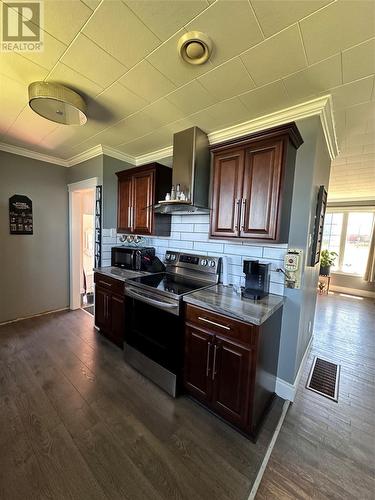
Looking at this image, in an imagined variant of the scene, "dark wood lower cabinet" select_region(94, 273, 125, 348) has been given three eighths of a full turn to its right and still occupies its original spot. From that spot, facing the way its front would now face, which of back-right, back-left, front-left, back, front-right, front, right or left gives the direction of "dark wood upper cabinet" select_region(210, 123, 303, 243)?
back-right

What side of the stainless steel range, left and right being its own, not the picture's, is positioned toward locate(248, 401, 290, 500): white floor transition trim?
left

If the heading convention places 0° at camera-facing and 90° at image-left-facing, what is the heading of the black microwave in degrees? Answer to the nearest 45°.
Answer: approximately 45°

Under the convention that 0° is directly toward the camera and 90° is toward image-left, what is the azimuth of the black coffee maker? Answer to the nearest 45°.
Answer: approximately 45°

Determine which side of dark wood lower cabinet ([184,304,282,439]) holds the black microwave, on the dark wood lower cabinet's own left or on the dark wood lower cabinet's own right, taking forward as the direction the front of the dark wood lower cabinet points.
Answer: on the dark wood lower cabinet's own right

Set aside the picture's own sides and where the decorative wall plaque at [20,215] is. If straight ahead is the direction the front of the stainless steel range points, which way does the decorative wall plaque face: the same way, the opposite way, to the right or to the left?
to the left

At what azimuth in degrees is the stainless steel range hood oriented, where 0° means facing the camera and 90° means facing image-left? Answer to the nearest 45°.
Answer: approximately 45°

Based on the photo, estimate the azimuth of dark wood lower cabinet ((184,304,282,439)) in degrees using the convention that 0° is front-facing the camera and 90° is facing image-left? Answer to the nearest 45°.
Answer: approximately 45°
